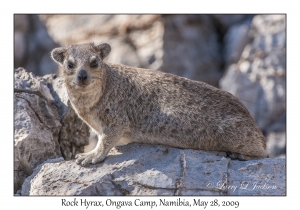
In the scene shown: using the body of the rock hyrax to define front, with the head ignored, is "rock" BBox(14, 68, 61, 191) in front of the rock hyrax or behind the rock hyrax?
in front

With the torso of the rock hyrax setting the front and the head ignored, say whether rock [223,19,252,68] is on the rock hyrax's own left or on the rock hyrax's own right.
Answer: on the rock hyrax's own right

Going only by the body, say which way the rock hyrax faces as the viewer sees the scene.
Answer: to the viewer's left

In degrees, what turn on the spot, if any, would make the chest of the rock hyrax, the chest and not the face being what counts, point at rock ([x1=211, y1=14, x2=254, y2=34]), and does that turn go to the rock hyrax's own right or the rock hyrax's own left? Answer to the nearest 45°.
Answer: approximately 90° to the rock hyrax's own right
